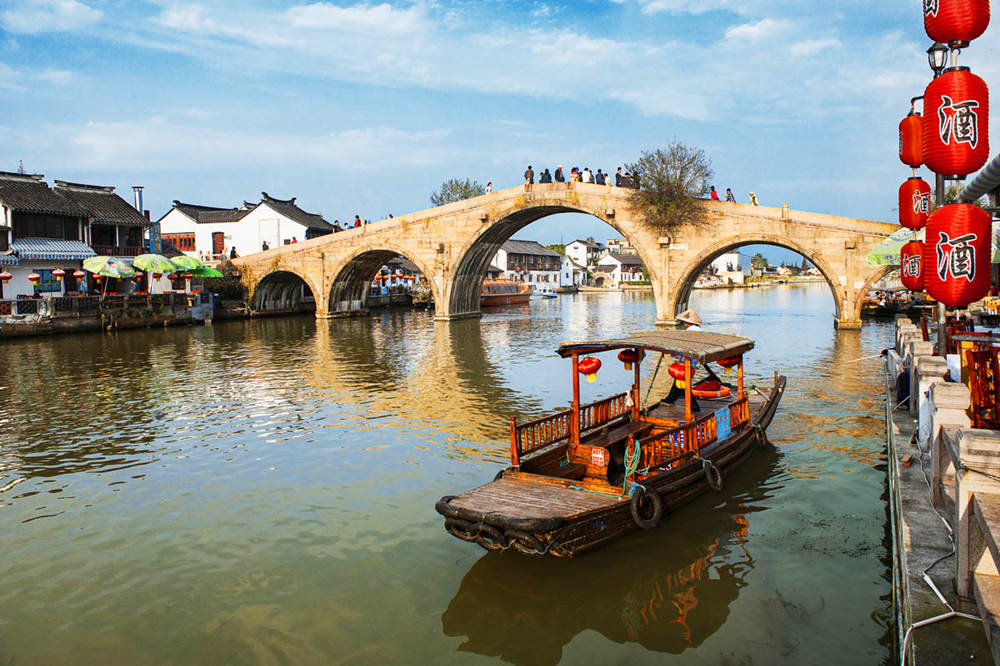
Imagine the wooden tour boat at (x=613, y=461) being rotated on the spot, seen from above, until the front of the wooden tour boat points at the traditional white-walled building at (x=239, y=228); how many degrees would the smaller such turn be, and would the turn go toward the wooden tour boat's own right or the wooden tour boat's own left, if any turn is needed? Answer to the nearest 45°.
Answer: approximately 90° to the wooden tour boat's own right

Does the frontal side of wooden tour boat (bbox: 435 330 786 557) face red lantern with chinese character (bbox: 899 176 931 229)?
no

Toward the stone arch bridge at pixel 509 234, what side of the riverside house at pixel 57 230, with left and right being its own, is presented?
front

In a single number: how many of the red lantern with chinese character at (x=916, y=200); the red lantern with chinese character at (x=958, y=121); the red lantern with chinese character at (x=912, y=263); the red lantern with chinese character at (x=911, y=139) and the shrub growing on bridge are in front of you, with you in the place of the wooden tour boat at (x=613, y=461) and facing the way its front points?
0

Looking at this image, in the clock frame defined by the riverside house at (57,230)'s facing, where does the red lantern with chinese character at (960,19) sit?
The red lantern with chinese character is roughly at 1 o'clock from the riverside house.

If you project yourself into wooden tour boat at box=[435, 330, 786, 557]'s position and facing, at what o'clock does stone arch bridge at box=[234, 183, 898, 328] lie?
The stone arch bridge is roughly at 4 o'clock from the wooden tour boat.

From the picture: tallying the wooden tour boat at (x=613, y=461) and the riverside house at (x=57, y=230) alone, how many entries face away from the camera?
0

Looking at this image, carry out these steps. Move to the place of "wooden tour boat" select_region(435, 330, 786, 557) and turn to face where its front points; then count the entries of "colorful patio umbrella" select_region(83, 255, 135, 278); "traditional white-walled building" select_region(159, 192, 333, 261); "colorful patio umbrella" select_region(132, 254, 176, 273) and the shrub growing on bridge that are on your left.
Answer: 0

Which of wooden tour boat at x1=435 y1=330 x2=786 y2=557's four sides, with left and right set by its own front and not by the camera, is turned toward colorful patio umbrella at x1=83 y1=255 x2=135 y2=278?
right

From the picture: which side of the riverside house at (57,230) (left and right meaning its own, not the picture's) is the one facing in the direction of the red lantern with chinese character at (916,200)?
front

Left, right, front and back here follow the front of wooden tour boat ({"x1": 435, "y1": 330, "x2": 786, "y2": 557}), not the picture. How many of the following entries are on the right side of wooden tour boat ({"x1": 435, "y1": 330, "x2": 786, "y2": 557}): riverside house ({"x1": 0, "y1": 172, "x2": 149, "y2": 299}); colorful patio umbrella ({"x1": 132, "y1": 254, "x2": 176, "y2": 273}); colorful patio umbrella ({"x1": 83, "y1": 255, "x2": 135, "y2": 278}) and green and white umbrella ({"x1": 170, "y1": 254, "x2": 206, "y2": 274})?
4

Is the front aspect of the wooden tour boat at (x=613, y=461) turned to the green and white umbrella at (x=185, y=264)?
no

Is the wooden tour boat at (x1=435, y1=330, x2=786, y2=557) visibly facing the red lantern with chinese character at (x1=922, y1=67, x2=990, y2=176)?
no

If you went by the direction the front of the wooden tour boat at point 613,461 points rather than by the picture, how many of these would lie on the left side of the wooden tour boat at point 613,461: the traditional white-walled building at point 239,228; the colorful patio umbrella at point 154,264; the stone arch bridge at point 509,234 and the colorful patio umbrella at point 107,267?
0

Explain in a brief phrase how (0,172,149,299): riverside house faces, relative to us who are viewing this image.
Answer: facing the viewer and to the right of the viewer

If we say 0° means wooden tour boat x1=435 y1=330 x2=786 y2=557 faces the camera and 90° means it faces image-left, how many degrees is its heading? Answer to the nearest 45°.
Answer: approximately 45°

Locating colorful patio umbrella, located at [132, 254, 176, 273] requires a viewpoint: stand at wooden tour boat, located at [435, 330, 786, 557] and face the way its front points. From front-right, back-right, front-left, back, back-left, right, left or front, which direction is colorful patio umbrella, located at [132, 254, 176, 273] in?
right
